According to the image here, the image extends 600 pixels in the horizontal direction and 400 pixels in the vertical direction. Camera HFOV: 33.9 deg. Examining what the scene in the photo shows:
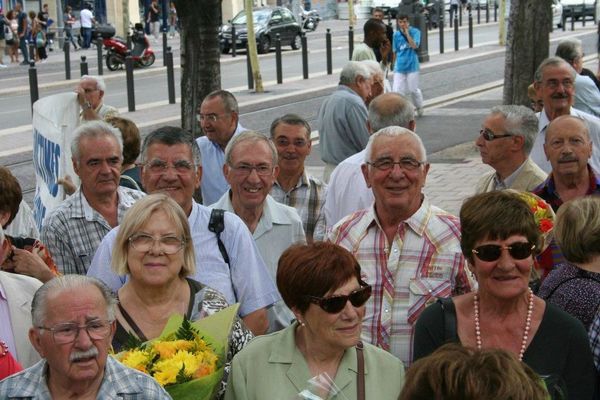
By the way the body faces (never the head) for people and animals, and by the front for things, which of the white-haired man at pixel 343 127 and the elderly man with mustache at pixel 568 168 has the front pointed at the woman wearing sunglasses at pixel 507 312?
the elderly man with mustache

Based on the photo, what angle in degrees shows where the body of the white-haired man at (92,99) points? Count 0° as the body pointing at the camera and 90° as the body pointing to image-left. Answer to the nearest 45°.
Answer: approximately 45°

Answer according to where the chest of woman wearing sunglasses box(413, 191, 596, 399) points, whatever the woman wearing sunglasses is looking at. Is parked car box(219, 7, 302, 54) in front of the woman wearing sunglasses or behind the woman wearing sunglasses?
behind

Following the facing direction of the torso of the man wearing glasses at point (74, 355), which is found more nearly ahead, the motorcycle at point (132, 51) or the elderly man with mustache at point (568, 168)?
the elderly man with mustache

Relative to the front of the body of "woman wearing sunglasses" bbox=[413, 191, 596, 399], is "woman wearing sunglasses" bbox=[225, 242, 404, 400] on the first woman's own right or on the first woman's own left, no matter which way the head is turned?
on the first woman's own right

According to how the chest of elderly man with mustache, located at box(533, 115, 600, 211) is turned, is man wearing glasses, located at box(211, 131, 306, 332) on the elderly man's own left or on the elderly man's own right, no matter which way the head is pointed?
on the elderly man's own right
